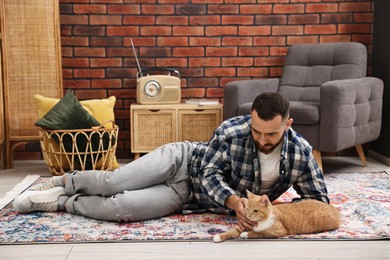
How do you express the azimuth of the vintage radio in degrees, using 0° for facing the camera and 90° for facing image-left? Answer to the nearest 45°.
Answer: approximately 0°

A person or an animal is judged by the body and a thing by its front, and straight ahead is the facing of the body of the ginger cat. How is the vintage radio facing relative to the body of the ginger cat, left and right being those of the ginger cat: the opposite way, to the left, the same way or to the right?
to the left

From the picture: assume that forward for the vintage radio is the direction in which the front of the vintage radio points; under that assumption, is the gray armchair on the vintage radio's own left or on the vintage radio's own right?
on the vintage radio's own left

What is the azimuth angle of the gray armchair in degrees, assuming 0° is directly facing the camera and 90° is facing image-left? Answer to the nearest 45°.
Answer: approximately 45°

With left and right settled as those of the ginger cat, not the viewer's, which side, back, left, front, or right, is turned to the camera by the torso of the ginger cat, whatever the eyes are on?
left

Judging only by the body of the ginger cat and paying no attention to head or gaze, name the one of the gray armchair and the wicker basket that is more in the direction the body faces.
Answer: the wicker basket

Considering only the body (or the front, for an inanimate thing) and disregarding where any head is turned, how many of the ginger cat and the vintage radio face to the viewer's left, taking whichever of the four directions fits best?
1
